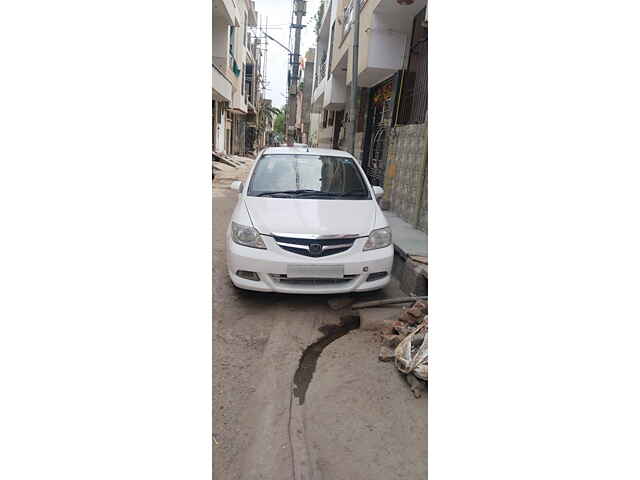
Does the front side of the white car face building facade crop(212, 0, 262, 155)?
no

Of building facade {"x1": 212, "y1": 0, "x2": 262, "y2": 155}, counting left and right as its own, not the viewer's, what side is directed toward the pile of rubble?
right

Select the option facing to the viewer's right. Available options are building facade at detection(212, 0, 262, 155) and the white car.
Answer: the building facade

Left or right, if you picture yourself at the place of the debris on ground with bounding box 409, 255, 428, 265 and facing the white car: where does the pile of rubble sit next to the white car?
left

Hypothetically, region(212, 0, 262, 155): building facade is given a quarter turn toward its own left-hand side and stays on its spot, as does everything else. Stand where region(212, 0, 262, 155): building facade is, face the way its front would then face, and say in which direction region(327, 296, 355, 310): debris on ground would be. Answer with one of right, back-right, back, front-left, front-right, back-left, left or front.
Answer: back

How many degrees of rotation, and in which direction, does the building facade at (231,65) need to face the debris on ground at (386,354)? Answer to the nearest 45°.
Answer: approximately 90° to its right

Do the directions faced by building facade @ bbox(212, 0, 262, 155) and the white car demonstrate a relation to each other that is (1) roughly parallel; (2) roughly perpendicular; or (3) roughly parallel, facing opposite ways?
roughly perpendicular

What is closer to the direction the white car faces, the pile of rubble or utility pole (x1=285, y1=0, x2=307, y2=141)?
the pile of rubble

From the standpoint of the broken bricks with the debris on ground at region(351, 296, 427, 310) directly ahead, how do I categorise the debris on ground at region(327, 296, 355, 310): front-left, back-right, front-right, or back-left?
front-left

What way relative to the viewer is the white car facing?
toward the camera

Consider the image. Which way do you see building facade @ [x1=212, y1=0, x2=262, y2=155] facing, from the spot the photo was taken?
facing to the right of the viewer

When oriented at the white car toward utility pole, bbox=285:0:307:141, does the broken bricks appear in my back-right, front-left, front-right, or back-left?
back-right

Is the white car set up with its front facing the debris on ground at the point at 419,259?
no

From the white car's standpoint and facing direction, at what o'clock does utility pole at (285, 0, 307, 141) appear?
The utility pole is roughly at 6 o'clock from the white car.

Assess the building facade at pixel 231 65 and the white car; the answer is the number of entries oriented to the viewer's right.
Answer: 1

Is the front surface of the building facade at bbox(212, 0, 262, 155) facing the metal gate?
no

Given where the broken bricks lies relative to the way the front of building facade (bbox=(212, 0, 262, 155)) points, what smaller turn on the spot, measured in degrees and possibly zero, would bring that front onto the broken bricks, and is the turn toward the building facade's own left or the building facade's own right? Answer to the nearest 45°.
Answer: approximately 90° to the building facade's own right
